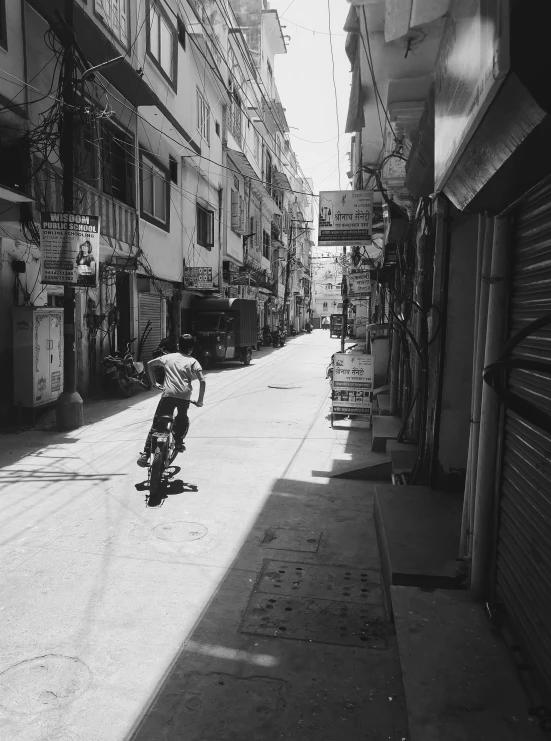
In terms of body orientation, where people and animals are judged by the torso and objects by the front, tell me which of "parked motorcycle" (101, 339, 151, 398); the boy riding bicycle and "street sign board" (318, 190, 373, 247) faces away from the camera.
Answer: the boy riding bicycle

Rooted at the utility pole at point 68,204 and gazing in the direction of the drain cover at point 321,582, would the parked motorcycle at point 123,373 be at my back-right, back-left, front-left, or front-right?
back-left

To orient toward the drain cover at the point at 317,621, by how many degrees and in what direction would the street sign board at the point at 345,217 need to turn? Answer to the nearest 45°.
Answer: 0° — it already faces it

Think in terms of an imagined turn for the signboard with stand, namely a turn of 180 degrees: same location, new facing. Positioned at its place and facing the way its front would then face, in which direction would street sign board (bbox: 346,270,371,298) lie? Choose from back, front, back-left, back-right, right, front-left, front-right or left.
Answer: front

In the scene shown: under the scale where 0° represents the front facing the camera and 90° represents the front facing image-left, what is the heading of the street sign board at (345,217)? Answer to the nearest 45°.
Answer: approximately 0°

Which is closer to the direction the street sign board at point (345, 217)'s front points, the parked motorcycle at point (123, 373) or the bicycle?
the bicycle

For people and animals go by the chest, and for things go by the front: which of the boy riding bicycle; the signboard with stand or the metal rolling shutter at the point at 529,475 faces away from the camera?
the boy riding bicycle

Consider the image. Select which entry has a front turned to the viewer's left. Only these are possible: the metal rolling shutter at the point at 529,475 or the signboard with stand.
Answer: the metal rolling shutter

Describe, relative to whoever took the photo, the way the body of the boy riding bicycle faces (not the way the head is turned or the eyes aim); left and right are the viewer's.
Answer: facing away from the viewer

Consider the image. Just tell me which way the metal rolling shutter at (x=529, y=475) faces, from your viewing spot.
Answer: facing to the left of the viewer

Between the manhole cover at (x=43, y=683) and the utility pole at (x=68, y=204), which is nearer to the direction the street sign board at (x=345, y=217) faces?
the manhole cover

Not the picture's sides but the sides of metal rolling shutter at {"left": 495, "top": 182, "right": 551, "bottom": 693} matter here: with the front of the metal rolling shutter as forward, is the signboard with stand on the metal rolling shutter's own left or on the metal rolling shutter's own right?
on the metal rolling shutter's own right

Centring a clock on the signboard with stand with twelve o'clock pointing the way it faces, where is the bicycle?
The bicycle is roughly at 1 o'clock from the signboard with stand.
